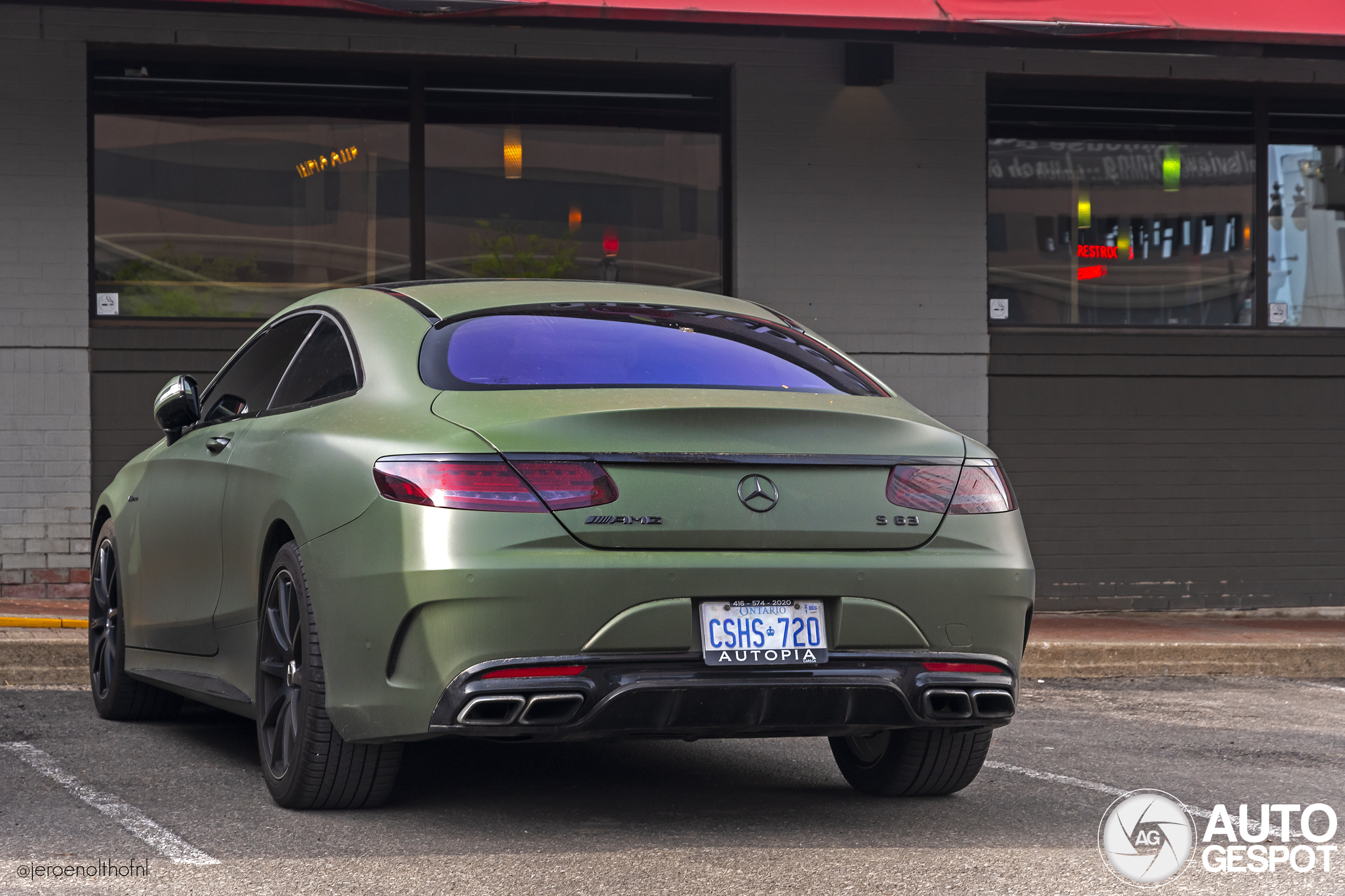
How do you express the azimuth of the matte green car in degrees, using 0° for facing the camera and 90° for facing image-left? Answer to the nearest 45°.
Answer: approximately 135°

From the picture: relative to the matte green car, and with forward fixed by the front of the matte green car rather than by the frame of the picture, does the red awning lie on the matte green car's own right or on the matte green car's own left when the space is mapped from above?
on the matte green car's own right

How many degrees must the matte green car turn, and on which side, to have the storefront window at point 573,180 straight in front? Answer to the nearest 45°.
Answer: approximately 45° to its right
